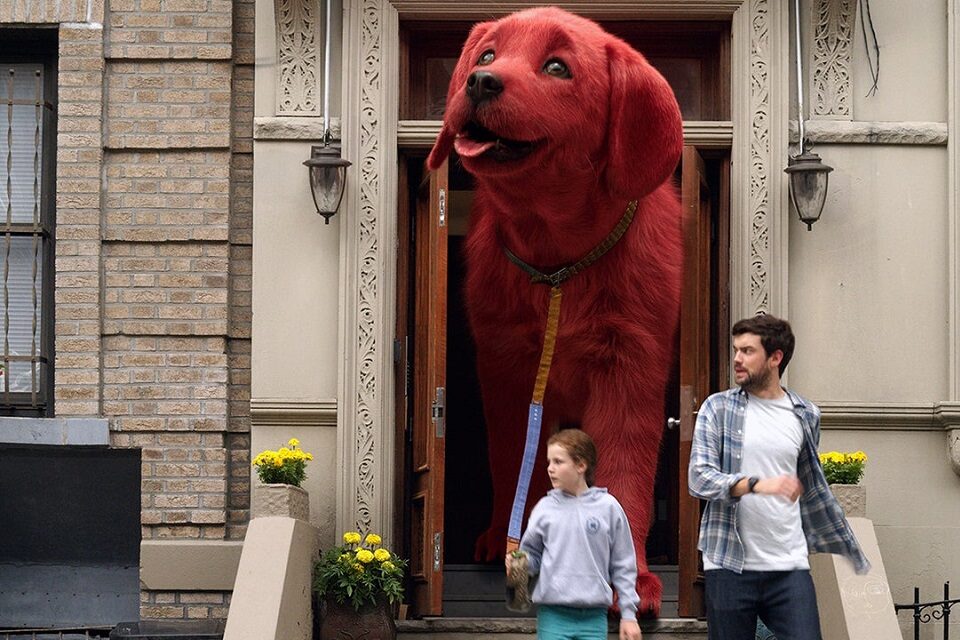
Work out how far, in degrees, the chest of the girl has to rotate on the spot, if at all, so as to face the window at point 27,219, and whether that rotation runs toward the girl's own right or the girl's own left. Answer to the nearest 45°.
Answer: approximately 135° to the girl's own right

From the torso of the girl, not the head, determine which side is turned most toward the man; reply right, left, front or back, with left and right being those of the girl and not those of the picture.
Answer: left

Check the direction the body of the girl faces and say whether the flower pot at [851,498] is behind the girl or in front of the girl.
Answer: behind

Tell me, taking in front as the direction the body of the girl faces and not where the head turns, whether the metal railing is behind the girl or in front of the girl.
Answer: behind

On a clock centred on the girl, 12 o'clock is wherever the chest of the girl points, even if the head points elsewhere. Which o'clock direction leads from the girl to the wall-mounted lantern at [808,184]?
The wall-mounted lantern is roughly at 7 o'clock from the girl.

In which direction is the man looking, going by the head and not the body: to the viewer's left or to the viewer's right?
to the viewer's left

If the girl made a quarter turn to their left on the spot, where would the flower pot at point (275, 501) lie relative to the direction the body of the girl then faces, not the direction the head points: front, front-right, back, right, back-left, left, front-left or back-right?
back-left

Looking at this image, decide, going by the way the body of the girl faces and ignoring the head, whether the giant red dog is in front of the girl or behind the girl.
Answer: behind

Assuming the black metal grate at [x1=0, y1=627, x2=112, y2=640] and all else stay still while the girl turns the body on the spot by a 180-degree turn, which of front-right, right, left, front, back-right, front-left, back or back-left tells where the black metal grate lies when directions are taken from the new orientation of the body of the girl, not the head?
front-left

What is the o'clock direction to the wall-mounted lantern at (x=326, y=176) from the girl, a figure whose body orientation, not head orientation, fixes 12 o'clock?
The wall-mounted lantern is roughly at 5 o'clock from the girl.

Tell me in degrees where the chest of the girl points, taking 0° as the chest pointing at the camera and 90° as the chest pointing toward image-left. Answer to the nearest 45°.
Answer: approximately 0°
